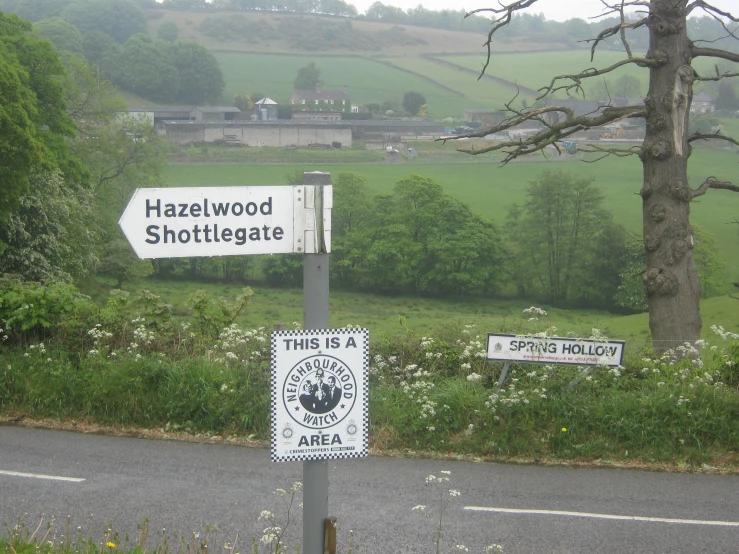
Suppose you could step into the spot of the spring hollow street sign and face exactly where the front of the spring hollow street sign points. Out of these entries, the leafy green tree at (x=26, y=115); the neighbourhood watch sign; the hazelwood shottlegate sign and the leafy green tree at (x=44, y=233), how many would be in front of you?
2

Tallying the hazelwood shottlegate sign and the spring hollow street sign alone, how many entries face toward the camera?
2

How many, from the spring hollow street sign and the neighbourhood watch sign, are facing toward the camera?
2

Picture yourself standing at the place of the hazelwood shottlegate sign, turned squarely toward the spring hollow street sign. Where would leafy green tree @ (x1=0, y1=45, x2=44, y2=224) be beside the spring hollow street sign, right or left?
left

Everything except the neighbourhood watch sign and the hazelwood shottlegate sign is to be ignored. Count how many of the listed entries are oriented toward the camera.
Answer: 2

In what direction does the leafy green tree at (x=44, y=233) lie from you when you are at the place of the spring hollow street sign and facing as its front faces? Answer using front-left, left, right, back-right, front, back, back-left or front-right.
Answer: back-right

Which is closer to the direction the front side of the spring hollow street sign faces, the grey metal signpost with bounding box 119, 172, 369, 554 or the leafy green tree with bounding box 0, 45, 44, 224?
the grey metal signpost
